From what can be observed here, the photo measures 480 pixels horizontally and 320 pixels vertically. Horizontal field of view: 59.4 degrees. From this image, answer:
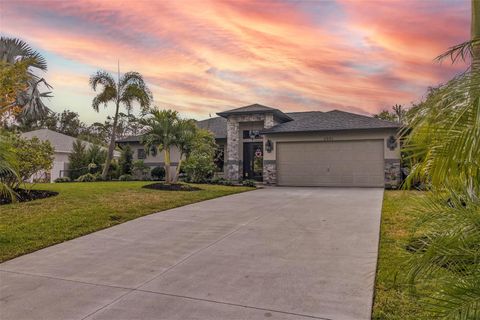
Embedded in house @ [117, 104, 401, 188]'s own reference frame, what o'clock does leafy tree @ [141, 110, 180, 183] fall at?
The leafy tree is roughly at 2 o'clock from the house.

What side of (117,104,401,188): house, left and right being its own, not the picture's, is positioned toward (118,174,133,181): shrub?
right

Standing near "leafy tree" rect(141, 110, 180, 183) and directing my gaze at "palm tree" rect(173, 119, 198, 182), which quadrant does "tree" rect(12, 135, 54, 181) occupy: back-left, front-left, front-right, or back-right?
back-right

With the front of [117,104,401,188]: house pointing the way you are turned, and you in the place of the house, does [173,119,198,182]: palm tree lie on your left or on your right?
on your right

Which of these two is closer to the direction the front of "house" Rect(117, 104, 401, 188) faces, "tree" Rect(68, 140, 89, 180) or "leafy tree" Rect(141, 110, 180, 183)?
the leafy tree

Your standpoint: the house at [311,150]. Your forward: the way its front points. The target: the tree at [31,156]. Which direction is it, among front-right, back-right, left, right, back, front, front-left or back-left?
front-right

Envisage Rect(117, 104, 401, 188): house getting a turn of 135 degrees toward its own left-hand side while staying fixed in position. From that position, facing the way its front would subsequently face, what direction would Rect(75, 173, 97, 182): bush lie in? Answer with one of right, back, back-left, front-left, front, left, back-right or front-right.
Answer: back-left

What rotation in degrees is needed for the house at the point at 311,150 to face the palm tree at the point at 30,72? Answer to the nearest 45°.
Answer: approximately 90° to its right

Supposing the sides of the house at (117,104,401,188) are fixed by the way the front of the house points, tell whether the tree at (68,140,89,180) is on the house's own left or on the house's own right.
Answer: on the house's own right

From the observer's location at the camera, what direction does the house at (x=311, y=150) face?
facing the viewer

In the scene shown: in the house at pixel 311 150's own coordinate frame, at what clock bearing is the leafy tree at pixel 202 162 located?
The leafy tree is roughly at 3 o'clock from the house.

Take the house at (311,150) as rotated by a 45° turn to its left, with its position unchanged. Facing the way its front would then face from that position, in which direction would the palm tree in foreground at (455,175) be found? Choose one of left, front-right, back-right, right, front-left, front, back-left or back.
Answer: front-right

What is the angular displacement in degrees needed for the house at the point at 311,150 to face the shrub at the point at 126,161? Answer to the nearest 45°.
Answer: approximately 90° to its right

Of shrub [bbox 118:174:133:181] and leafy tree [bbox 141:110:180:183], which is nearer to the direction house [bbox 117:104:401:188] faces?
the leafy tree
